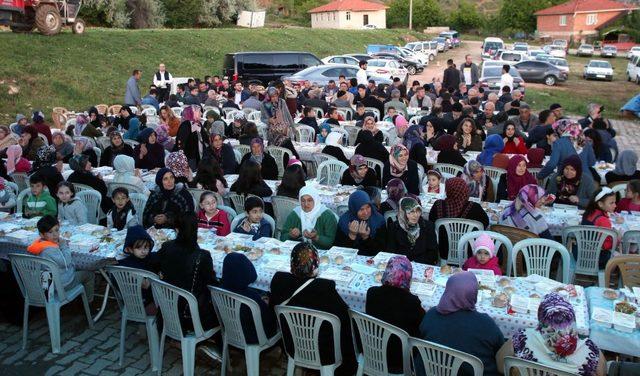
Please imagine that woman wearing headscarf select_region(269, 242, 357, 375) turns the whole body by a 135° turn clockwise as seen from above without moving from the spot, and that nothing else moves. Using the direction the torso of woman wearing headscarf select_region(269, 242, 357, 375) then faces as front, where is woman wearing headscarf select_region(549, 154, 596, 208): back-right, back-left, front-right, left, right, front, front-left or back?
left

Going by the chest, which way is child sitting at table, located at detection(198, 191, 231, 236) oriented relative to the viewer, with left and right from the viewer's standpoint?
facing the viewer

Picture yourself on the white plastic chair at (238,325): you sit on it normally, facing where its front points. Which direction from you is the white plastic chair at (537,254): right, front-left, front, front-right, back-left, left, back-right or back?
front-right

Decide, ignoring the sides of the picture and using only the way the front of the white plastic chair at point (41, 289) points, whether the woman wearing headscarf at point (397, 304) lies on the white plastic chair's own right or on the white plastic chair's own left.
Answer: on the white plastic chair's own right

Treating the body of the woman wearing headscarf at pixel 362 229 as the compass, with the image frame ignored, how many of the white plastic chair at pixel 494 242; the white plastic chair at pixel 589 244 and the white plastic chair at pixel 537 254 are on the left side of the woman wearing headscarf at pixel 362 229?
3

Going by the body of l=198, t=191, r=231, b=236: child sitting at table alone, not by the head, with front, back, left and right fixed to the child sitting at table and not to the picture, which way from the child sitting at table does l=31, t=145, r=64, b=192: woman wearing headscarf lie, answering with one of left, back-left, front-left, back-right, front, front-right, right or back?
back-right

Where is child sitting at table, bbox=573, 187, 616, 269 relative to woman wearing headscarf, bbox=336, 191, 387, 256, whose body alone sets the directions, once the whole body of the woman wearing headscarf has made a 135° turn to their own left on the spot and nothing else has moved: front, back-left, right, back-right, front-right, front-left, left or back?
front-right

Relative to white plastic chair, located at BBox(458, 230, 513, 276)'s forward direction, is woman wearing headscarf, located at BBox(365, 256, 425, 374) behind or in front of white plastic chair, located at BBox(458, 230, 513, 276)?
in front

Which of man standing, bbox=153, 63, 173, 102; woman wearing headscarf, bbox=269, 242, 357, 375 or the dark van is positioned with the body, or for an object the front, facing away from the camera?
the woman wearing headscarf

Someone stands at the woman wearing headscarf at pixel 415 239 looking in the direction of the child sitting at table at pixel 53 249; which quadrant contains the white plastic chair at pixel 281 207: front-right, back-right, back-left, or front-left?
front-right

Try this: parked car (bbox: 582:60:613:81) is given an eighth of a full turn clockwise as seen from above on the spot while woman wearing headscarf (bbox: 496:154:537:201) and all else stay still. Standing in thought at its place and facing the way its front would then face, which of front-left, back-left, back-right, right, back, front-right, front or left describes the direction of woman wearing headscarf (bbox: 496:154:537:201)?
front-left

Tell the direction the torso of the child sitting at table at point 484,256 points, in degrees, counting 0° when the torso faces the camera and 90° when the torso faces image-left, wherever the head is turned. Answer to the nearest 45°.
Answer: approximately 0°

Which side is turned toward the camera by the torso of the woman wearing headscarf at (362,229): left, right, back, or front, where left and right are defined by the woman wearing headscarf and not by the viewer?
front

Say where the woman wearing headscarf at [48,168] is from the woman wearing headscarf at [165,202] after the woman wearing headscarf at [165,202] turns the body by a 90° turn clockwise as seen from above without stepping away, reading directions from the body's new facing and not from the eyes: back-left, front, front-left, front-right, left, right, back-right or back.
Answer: front-right

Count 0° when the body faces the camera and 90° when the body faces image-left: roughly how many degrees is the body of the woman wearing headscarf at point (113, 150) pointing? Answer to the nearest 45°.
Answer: approximately 0°

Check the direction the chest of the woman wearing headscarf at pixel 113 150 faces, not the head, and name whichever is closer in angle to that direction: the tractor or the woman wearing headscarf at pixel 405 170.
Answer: the woman wearing headscarf

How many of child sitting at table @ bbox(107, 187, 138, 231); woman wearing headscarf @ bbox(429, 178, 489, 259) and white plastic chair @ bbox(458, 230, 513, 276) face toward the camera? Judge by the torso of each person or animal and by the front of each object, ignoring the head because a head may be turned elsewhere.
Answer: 2
